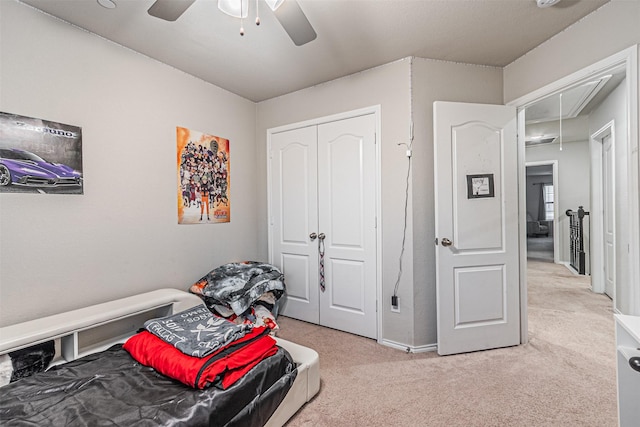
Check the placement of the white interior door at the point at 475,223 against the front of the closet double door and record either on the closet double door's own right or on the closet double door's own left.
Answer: on the closet double door's own left

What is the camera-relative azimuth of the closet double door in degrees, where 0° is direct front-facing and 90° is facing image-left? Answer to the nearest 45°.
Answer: approximately 45°

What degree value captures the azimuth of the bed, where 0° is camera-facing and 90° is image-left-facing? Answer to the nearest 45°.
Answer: approximately 315°

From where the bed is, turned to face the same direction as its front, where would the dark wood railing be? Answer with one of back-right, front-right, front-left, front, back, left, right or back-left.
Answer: front-left

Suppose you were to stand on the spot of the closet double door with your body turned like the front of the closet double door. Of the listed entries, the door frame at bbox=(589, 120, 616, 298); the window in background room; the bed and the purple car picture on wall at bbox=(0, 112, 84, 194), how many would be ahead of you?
2

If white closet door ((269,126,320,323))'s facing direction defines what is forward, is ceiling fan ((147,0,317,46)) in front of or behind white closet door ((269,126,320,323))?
in front

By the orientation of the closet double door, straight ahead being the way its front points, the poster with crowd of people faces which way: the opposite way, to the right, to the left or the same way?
to the left

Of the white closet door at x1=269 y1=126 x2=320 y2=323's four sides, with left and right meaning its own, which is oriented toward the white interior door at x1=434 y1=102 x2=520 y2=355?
left

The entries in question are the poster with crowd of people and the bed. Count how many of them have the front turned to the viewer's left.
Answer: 0

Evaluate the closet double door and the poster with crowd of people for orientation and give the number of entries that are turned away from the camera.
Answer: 0

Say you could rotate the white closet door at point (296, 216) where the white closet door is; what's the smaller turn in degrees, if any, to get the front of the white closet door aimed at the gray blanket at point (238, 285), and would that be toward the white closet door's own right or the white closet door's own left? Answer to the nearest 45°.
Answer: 0° — it already faces it

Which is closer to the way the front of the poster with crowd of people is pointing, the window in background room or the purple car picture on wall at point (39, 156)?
the window in background room

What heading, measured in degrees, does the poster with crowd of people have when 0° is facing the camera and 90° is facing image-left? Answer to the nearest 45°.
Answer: approximately 315°
